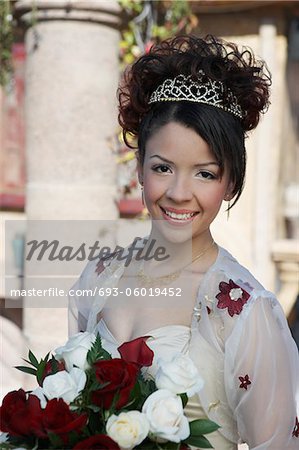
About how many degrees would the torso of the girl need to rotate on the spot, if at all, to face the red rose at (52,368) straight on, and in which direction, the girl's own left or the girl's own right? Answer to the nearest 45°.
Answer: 0° — they already face it

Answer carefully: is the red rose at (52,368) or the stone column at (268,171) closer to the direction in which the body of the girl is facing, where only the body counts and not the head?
the red rose

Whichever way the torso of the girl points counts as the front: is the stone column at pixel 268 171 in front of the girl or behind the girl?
behind

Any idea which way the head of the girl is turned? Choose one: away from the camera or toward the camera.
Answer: toward the camera

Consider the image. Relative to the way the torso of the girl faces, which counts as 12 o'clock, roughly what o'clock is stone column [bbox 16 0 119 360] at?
The stone column is roughly at 4 o'clock from the girl.

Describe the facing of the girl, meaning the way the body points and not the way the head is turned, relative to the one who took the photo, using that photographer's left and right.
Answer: facing the viewer and to the left of the viewer

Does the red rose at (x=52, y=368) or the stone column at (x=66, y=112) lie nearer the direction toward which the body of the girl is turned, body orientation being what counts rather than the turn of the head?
the red rose

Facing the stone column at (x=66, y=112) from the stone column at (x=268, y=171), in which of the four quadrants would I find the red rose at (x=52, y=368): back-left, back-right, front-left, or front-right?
front-left
